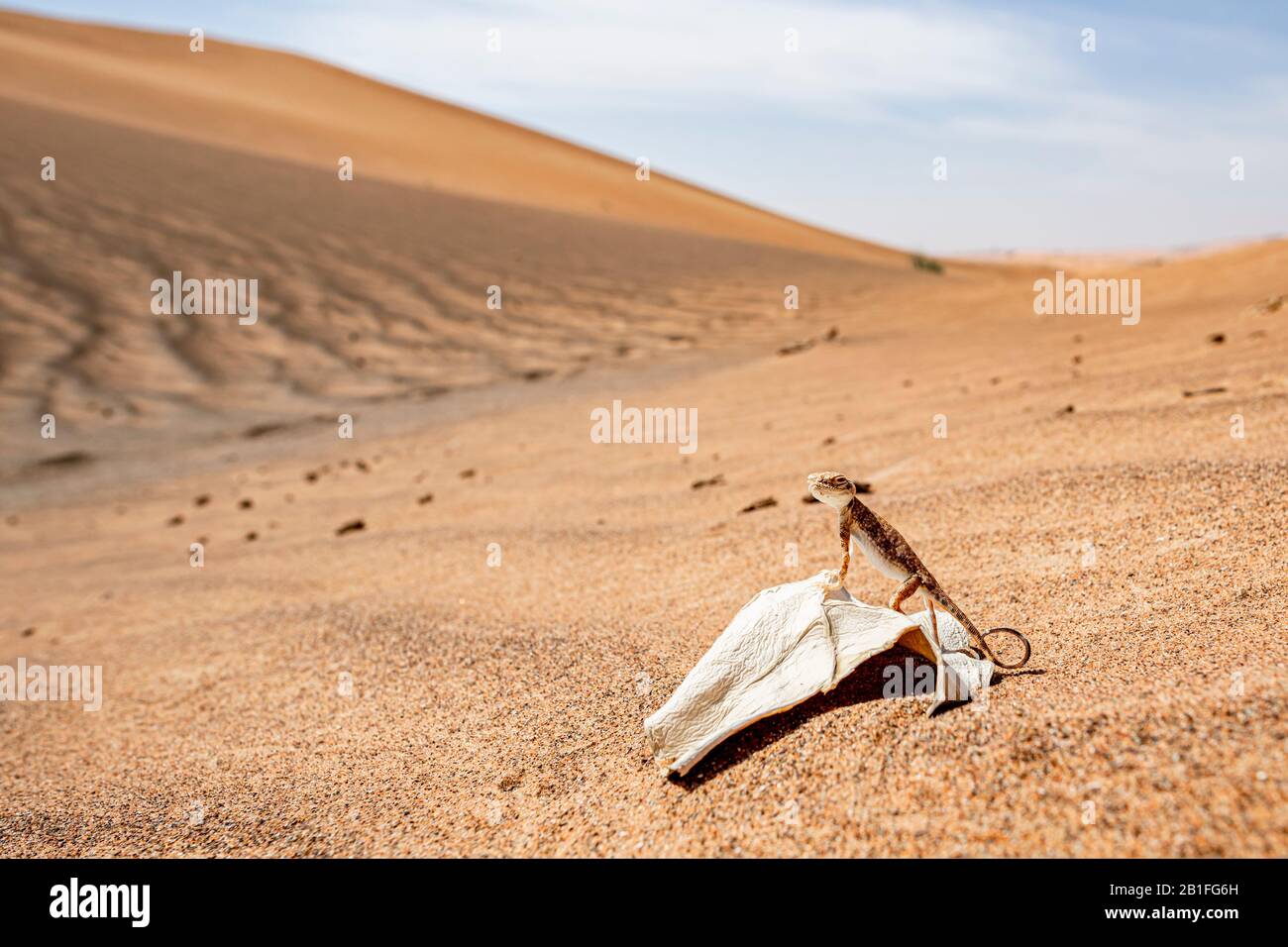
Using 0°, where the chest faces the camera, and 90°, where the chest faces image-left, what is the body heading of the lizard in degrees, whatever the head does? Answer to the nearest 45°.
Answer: approximately 90°
